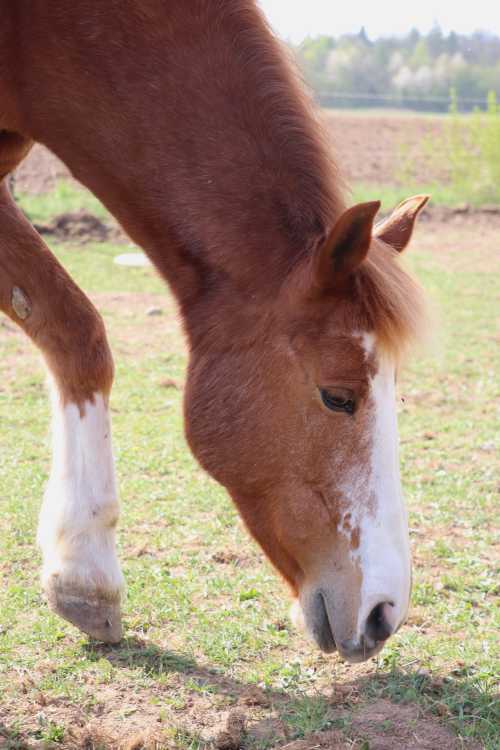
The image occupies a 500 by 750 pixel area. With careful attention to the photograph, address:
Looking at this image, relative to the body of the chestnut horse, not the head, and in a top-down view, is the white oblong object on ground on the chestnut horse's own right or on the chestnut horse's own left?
on the chestnut horse's own left

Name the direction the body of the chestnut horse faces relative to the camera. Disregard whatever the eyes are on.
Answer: to the viewer's right
